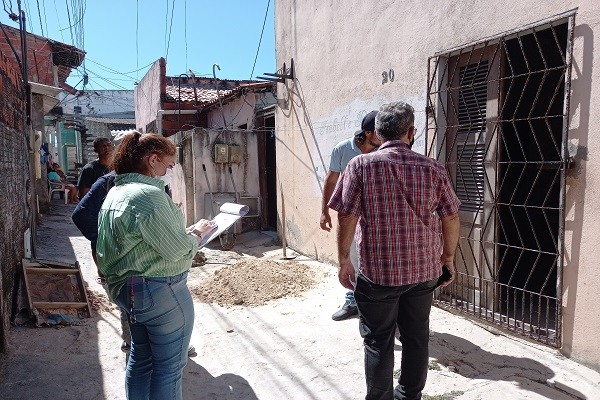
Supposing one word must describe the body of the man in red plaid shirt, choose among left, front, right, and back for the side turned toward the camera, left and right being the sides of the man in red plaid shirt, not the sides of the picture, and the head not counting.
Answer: back

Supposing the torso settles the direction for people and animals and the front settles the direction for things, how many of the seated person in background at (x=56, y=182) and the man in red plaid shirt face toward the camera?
0

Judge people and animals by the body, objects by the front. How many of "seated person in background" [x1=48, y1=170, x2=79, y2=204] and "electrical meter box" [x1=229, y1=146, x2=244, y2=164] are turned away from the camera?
0

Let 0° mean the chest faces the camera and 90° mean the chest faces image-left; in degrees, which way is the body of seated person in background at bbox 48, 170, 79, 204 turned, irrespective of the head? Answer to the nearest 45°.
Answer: approximately 270°

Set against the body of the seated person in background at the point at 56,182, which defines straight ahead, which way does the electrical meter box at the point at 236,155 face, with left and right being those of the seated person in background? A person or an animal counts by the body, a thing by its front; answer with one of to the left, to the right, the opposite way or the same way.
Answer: to the right

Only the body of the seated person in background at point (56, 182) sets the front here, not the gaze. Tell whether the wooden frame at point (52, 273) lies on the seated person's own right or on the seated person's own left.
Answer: on the seated person's own right

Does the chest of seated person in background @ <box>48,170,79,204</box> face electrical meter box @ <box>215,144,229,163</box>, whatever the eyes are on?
no

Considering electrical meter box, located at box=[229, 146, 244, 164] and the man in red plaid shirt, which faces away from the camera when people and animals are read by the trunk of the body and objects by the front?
the man in red plaid shirt

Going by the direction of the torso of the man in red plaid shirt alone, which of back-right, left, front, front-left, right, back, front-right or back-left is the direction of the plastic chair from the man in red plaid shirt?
front-left

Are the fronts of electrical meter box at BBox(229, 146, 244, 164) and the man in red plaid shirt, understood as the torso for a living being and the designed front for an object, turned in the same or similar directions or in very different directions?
very different directions

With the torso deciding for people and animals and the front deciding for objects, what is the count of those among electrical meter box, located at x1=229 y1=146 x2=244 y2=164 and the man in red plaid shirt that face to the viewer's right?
0

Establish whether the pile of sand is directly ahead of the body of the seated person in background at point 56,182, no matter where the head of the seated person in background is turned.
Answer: no

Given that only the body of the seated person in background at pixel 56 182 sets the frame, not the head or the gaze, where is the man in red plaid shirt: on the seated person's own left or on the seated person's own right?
on the seated person's own right

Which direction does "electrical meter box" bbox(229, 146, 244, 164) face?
toward the camera

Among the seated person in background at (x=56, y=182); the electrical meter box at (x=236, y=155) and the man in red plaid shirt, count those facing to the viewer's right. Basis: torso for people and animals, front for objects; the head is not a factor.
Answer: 1

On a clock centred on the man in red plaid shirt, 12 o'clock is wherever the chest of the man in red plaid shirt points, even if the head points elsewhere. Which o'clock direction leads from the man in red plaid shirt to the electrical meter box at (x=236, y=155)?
The electrical meter box is roughly at 11 o'clock from the man in red plaid shirt.
